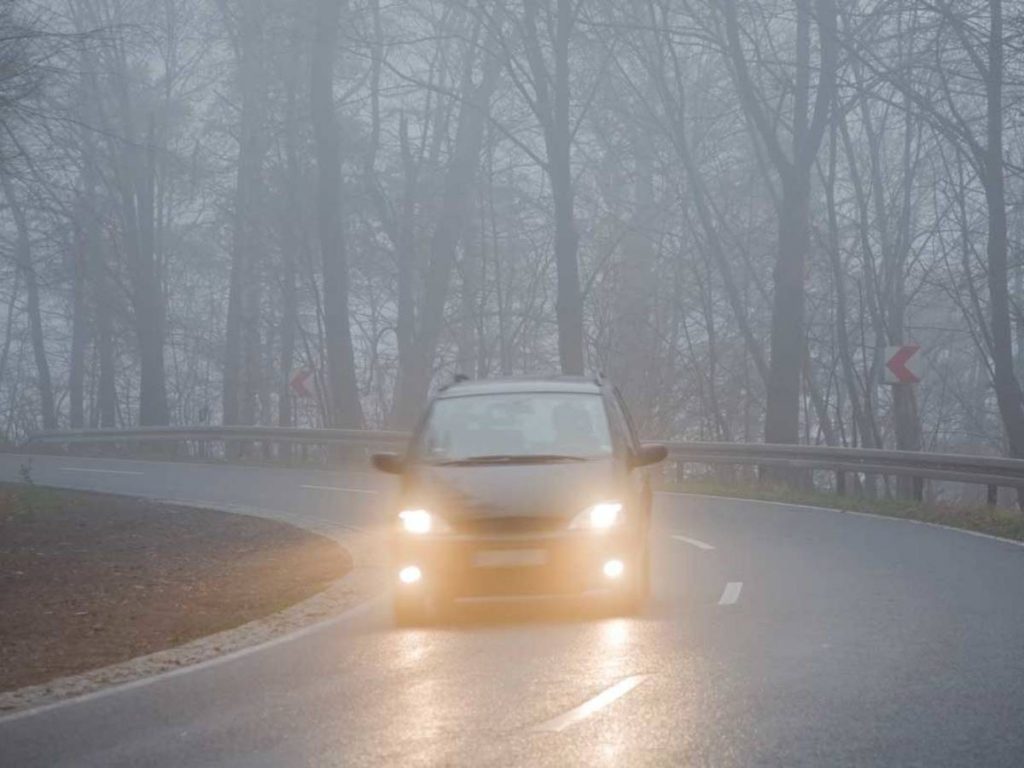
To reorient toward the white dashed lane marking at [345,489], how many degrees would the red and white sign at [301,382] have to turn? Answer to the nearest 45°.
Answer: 0° — it already faces it

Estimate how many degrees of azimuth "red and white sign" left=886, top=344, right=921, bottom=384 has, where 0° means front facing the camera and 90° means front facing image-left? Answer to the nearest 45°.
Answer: approximately 0°

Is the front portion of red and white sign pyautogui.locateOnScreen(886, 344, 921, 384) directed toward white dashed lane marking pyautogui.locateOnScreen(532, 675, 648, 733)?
yes

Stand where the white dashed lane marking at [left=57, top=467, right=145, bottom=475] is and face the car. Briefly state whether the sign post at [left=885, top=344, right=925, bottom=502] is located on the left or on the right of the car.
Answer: left

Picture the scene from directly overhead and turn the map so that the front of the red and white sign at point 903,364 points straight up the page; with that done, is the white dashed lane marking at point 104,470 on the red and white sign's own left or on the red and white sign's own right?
on the red and white sign's own right

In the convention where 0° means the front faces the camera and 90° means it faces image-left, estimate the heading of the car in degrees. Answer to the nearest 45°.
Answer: approximately 0°

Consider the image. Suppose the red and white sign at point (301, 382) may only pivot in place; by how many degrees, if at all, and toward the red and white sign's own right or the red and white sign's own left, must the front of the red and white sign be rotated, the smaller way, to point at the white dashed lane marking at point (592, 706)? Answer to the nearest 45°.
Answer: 0° — it already faces it

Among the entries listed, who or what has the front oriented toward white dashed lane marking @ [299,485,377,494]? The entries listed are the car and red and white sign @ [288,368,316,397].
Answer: the red and white sign

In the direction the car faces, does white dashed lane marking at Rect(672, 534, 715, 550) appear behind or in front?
behind

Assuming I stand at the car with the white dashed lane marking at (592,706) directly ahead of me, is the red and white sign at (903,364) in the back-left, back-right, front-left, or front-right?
back-left

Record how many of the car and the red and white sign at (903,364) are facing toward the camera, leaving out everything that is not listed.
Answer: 2
